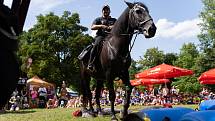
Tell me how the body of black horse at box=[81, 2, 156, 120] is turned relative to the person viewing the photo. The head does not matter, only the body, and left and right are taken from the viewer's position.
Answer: facing the viewer and to the right of the viewer

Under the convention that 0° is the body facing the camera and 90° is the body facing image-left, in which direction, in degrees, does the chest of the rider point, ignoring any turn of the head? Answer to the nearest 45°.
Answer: approximately 0°
